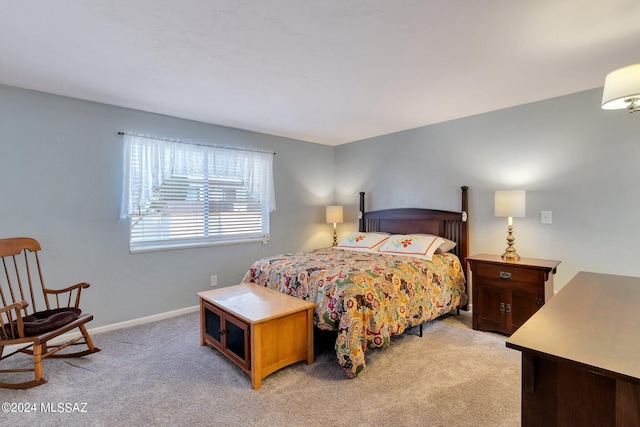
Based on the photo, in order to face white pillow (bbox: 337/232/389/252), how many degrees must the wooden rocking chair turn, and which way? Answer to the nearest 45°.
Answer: approximately 45° to its left

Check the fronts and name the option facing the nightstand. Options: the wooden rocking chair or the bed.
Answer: the wooden rocking chair

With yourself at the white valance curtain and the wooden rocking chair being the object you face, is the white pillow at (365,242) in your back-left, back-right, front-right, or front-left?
back-left

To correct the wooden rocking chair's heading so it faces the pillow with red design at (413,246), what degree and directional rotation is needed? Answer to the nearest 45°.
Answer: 0° — it already faces it

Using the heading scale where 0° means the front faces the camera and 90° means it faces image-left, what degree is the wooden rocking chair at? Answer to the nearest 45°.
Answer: approximately 315°

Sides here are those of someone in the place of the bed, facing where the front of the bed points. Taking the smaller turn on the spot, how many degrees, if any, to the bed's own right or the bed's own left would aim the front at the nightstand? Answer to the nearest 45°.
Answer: approximately 135° to the bed's own left

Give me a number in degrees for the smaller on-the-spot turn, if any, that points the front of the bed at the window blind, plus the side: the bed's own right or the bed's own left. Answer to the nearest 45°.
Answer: approximately 45° to the bed's own right

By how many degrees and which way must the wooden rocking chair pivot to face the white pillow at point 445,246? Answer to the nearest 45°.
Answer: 0° — it already faces it

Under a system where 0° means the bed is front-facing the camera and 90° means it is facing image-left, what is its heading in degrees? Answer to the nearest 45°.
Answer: approximately 45°
